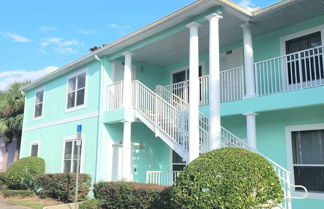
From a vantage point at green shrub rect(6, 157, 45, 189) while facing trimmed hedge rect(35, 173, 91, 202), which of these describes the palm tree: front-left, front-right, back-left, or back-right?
back-left

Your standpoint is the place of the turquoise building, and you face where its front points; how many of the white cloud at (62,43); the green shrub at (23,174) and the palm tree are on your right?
3

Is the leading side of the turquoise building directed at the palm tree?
no

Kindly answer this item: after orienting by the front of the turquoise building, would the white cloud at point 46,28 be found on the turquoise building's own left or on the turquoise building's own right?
on the turquoise building's own right

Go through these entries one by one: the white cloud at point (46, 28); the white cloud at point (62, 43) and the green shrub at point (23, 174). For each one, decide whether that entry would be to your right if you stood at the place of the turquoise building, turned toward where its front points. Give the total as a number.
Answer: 3

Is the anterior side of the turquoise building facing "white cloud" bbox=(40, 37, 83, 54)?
no

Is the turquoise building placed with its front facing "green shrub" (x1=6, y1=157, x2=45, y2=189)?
no

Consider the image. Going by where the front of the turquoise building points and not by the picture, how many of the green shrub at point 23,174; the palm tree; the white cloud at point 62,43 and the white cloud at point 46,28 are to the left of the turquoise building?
0

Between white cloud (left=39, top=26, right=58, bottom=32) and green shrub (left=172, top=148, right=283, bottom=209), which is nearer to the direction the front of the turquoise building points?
the green shrub

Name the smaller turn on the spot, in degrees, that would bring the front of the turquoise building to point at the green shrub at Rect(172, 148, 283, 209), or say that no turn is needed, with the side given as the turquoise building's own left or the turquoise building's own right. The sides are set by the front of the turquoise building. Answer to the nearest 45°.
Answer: approximately 45° to the turquoise building's own left

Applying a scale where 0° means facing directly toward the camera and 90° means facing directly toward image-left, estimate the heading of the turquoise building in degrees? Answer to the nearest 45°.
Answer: approximately 45°
